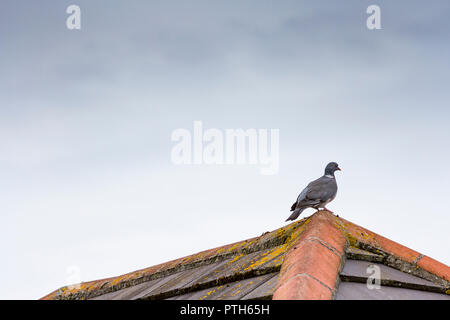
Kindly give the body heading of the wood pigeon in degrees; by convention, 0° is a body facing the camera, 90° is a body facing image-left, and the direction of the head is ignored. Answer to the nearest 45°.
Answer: approximately 270°
